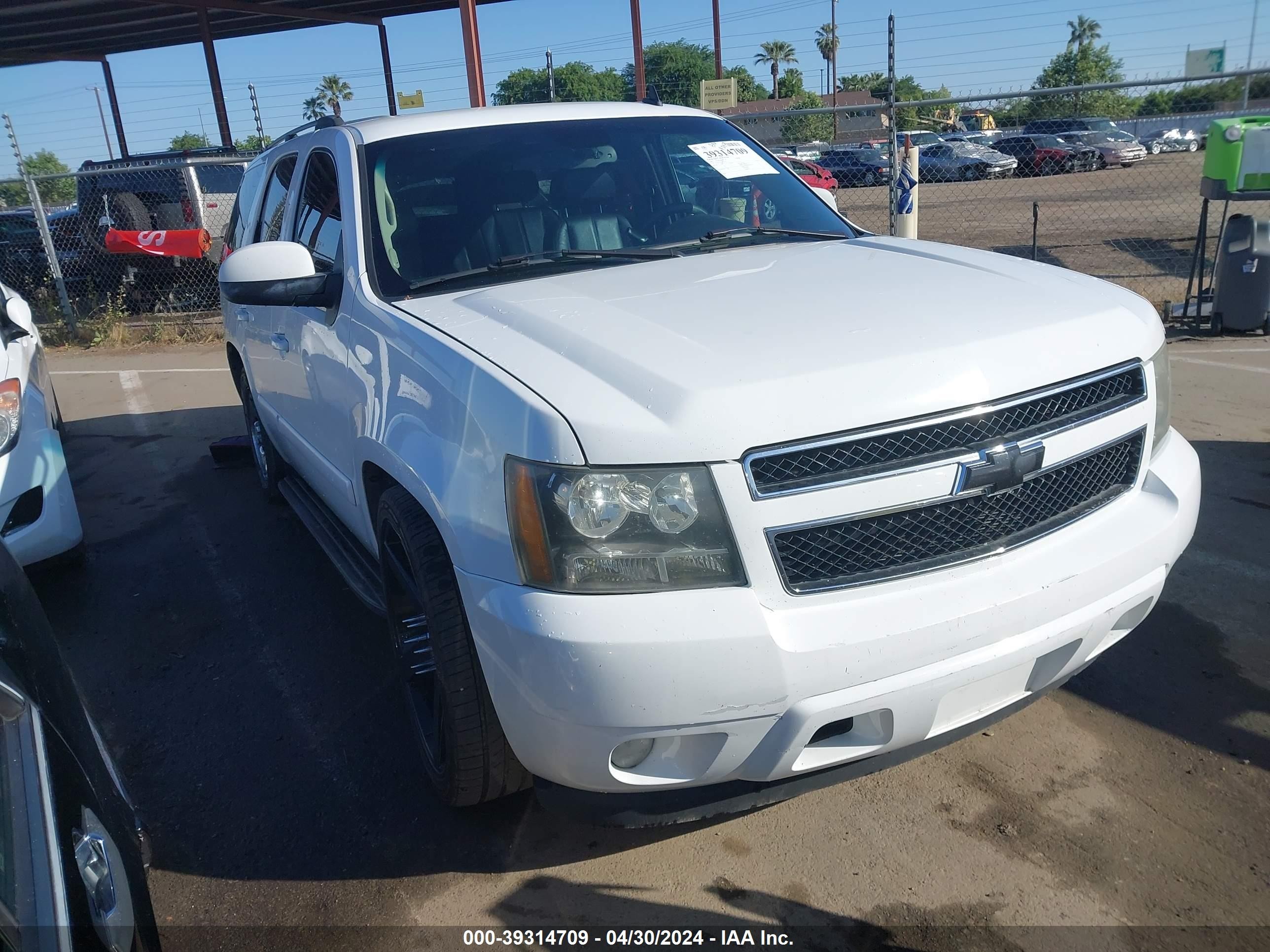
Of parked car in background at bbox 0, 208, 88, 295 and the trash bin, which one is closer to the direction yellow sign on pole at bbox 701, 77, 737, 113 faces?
the trash bin

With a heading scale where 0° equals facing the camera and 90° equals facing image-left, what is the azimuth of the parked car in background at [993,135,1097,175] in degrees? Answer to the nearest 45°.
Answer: approximately 315°

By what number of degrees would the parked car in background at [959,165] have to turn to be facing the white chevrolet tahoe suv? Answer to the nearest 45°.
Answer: approximately 45° to its right

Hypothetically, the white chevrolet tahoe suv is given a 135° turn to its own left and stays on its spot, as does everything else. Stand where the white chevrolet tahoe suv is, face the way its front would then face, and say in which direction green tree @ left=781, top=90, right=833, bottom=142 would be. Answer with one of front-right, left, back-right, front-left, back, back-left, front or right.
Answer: front

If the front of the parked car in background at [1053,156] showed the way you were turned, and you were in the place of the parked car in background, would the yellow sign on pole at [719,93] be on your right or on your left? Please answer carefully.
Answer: on your right

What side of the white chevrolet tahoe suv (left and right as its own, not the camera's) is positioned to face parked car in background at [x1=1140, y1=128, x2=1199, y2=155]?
left

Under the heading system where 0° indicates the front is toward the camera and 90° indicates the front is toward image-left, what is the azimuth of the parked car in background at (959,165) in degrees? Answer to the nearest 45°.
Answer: approximately 315°

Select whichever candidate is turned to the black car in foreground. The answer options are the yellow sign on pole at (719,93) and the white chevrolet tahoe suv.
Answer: the yellow sign on pole
